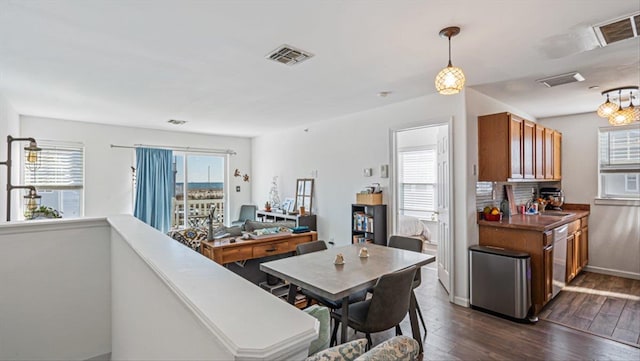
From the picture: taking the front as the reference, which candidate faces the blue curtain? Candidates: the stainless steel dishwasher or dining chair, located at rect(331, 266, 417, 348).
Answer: the dining chair

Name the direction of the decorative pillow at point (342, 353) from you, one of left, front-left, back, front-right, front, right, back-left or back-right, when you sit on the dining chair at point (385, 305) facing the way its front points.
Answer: back-left

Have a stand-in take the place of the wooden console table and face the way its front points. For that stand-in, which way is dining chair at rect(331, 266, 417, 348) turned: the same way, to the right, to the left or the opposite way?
the opposite way

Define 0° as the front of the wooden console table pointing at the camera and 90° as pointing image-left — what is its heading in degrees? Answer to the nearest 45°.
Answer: approximately 315°

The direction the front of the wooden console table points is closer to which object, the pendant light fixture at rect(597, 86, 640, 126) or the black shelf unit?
the pendant light fixture

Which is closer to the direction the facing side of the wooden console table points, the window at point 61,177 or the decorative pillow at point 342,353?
the decorative pillow
